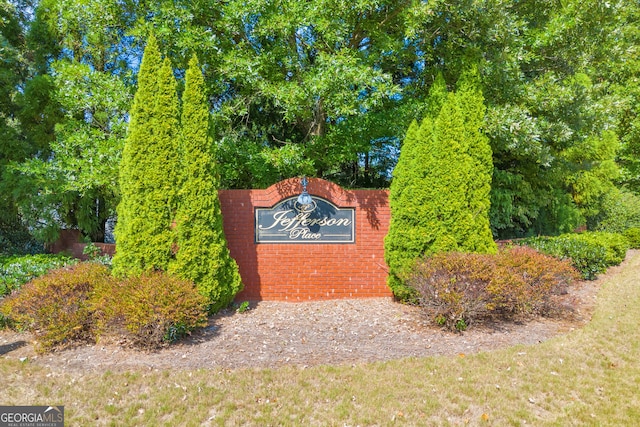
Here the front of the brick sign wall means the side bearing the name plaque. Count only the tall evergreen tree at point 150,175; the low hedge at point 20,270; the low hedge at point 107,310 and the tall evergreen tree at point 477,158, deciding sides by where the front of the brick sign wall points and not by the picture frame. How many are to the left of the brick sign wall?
1

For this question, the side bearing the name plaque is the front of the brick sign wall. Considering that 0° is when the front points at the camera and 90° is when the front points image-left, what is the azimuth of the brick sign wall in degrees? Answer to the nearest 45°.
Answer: approximately 0°

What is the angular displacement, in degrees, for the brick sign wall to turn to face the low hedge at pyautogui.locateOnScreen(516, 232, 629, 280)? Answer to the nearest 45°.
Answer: approximately 90° to its left

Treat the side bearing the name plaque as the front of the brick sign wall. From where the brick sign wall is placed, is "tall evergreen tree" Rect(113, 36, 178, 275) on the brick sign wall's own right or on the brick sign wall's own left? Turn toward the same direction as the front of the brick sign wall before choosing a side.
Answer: on the brick sign wall's own right

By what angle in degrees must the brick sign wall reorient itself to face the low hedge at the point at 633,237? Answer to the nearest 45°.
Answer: approximately 135° to its left

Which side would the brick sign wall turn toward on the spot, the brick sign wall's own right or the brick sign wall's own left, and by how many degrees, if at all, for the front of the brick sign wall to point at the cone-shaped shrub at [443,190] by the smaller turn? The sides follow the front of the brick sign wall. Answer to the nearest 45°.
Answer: approximately 90° to the brick sign wall's own left

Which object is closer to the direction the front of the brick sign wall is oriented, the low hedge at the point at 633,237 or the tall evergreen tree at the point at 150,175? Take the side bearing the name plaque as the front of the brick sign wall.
the tall evergreen tree

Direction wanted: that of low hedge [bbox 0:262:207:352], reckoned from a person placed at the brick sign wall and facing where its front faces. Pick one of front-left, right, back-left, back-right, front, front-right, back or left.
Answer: front-right

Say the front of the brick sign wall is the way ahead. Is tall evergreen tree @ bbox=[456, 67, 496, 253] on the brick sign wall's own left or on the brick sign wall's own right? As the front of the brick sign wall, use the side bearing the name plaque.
on the brick sign wall's own left

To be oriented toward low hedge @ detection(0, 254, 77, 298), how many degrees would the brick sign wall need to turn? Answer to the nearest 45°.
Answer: approximately 90° to its right
